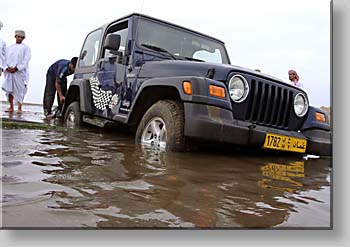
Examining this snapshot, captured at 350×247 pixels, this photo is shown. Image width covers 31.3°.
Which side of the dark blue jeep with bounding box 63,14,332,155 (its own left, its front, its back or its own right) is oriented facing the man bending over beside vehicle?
back

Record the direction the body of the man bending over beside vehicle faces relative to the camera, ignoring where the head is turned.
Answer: to the viewer's right

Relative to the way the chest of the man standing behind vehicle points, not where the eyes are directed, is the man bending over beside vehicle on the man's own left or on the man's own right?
on the man's own right

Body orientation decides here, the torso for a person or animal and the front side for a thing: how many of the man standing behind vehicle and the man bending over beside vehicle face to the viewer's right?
1

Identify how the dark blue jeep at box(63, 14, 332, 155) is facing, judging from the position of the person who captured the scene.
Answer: facing the viewer and to the right of the viewer
